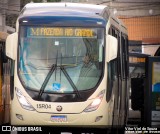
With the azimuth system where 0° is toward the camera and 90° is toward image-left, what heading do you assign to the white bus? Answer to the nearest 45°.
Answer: approximately 0°
